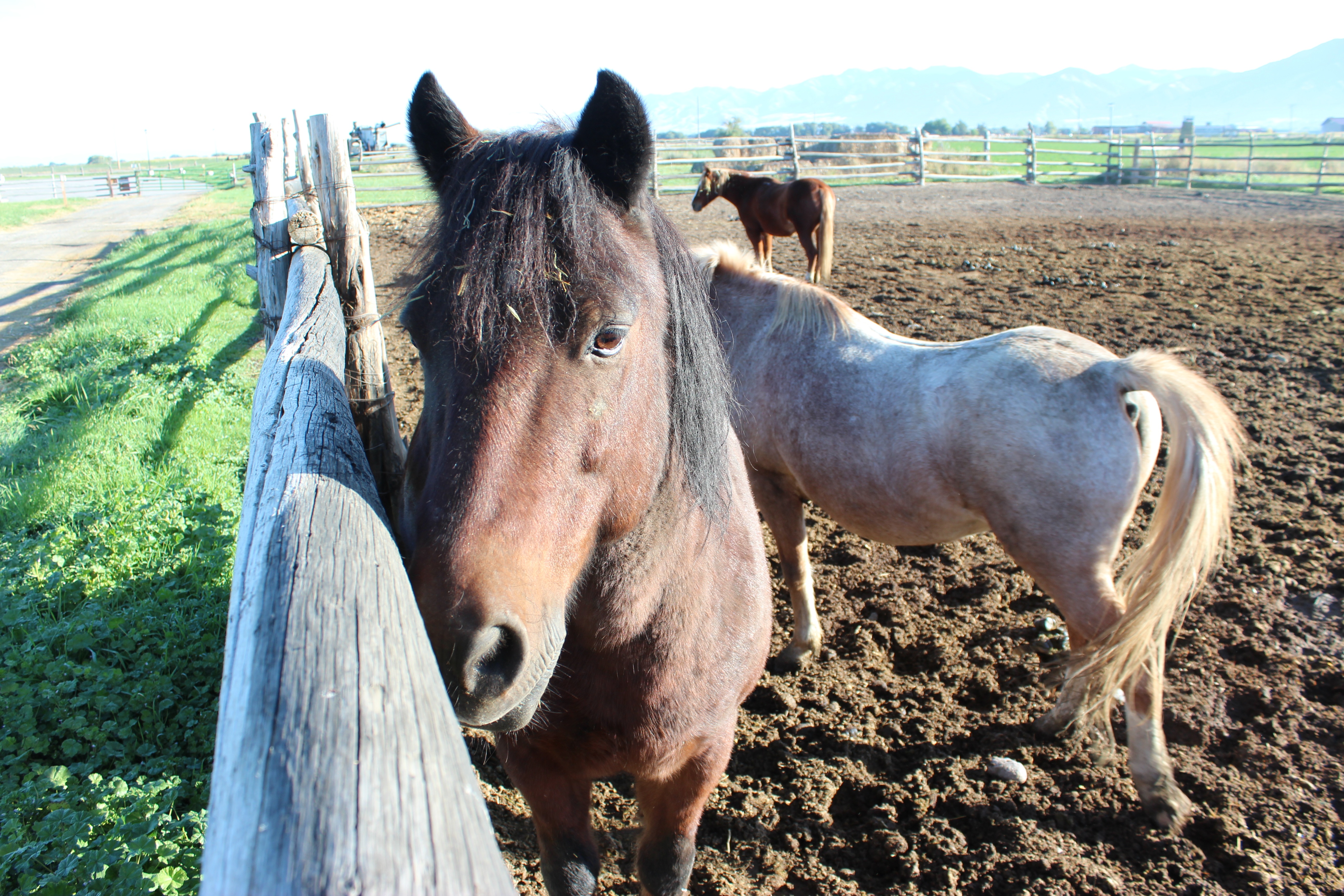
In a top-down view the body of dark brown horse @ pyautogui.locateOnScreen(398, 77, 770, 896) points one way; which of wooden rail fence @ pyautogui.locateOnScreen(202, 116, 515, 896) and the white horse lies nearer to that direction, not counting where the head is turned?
the wooden rail fence

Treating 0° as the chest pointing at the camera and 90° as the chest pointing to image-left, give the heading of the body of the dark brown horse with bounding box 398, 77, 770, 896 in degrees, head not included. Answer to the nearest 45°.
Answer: approximately 0°

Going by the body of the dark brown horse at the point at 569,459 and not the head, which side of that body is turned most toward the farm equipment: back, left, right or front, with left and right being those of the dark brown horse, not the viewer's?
back

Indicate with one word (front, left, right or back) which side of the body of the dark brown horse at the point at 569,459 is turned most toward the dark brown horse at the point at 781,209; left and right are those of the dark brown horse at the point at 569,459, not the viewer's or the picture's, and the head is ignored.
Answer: back

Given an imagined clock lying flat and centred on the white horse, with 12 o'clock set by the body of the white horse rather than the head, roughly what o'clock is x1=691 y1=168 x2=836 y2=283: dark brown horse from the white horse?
The dark brown horse is roughly at 1 o'clock from the white horse.

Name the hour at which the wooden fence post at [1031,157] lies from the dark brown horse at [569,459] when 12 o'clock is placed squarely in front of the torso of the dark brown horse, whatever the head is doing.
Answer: The wooden fence post is roughly at 7 o'clock from the dark brown horse.

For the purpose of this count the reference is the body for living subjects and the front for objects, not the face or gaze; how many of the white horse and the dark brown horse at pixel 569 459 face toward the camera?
1

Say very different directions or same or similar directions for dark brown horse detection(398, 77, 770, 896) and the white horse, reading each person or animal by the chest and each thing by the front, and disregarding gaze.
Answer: very different directions

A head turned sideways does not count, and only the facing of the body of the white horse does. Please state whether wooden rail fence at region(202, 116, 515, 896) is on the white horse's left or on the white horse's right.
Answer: on the white horse's left
